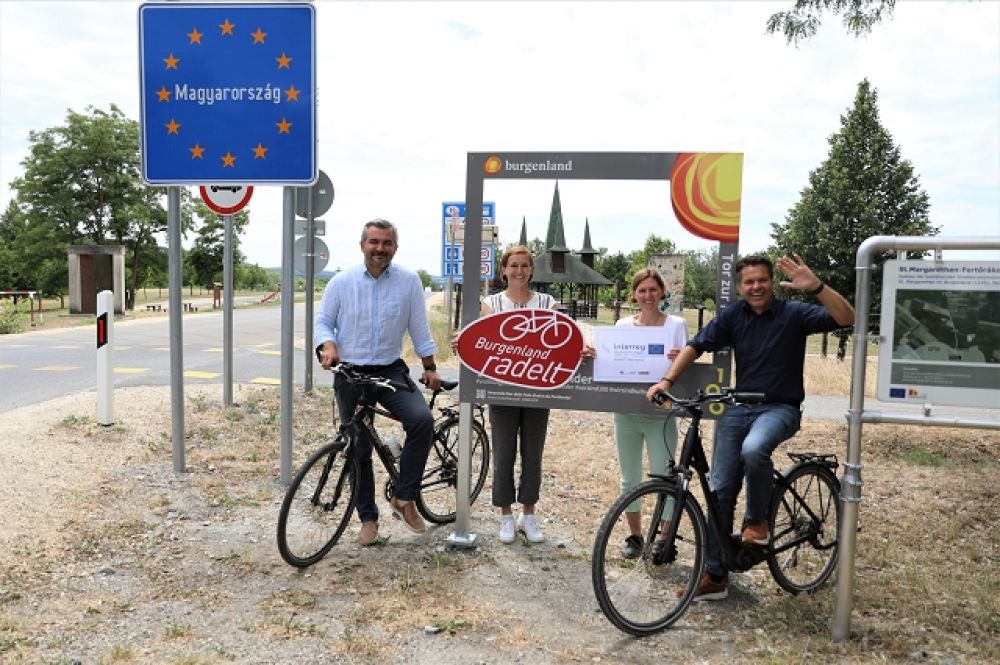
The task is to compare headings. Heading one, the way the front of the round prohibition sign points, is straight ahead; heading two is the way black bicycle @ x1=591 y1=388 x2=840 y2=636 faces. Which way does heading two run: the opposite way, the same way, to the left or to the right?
to the right

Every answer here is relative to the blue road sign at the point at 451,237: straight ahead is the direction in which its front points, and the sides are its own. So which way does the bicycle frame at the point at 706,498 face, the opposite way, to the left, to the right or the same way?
to the right

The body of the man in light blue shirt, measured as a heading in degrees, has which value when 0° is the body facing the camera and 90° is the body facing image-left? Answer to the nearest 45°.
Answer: approximately 0°

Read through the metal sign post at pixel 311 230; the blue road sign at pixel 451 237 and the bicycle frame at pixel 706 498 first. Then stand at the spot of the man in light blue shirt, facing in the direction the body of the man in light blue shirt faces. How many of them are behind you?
2

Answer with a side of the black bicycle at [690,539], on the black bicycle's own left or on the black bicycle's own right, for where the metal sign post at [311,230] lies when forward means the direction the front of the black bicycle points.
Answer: on the black bicycle's own right

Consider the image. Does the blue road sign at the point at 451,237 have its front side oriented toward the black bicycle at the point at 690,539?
yes

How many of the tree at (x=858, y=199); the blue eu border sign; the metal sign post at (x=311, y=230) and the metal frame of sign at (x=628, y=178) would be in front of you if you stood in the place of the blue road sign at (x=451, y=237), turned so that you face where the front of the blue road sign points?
3

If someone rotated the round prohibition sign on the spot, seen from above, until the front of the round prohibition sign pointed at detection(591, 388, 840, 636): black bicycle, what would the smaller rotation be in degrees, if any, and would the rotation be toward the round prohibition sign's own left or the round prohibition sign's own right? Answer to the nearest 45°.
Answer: approximately 45° to the round prohibition sign's own left

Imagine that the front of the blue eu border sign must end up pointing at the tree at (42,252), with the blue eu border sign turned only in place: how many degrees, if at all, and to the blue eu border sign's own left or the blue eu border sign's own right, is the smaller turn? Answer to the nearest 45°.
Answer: approximately 180°
